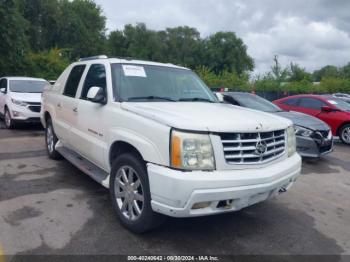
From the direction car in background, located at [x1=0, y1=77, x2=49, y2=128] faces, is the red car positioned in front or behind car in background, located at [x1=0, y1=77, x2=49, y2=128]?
in front

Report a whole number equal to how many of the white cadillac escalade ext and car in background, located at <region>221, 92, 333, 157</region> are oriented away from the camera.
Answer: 0

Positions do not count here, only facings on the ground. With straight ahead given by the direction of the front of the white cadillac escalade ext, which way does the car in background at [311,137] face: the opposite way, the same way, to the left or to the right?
the same way

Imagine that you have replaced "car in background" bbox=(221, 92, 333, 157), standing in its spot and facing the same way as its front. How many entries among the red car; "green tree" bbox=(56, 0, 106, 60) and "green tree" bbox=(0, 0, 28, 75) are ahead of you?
0

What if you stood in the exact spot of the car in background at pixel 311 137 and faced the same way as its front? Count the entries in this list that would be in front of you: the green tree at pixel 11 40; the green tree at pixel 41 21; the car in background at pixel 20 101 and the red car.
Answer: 0

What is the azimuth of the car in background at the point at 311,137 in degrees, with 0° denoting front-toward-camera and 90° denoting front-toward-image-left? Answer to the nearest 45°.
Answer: approximately 315°

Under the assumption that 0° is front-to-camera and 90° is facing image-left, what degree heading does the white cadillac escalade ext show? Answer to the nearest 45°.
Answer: approximately 315°

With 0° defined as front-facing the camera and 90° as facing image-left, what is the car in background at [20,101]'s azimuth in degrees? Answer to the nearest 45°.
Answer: approximately 315°

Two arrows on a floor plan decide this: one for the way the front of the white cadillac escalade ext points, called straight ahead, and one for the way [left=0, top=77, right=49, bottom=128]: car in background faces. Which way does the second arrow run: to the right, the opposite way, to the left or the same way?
the same way

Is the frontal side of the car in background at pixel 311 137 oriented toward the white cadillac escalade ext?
no

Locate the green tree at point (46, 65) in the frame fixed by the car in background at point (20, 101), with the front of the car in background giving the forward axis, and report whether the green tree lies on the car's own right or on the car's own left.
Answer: on the car's own left

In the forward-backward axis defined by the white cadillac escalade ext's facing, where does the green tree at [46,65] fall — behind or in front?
behind

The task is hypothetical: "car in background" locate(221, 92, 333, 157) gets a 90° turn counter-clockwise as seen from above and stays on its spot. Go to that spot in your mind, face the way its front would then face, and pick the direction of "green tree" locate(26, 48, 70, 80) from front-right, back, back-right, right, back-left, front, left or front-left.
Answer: left

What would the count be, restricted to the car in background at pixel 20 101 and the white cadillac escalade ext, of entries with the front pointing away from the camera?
0

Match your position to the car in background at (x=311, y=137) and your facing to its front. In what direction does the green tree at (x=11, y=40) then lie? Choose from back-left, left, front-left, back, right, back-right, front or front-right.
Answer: back
